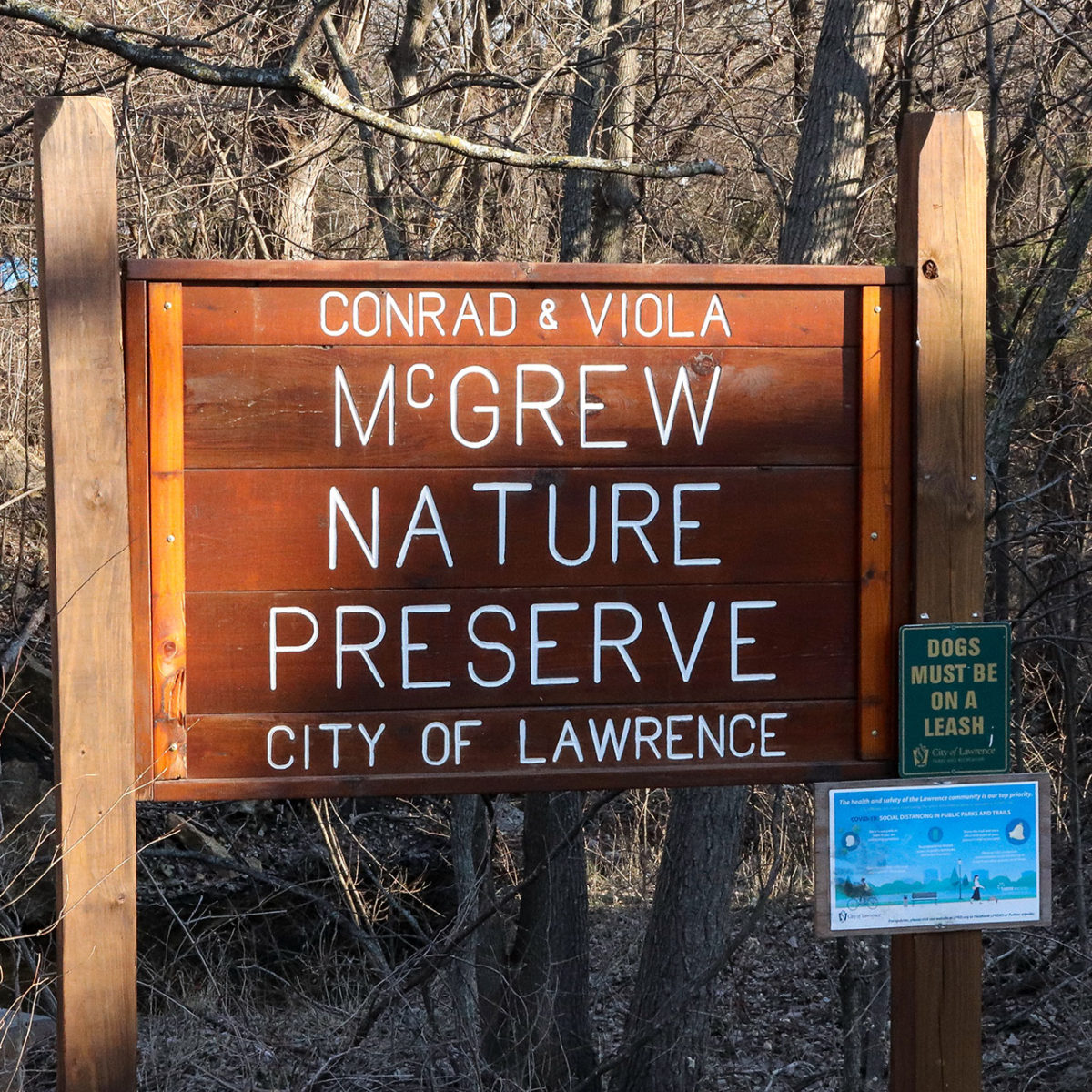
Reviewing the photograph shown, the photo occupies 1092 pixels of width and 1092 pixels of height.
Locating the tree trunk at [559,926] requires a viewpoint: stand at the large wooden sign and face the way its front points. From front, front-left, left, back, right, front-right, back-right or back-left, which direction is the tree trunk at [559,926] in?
back

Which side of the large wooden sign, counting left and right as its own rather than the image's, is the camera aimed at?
front

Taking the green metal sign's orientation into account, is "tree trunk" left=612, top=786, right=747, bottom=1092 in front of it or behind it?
behind

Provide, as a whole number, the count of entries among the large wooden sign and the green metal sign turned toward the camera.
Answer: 2

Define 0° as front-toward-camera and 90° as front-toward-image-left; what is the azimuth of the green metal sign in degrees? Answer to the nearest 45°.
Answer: approximately 0°

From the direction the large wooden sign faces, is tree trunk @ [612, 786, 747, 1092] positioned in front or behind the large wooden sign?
behind
